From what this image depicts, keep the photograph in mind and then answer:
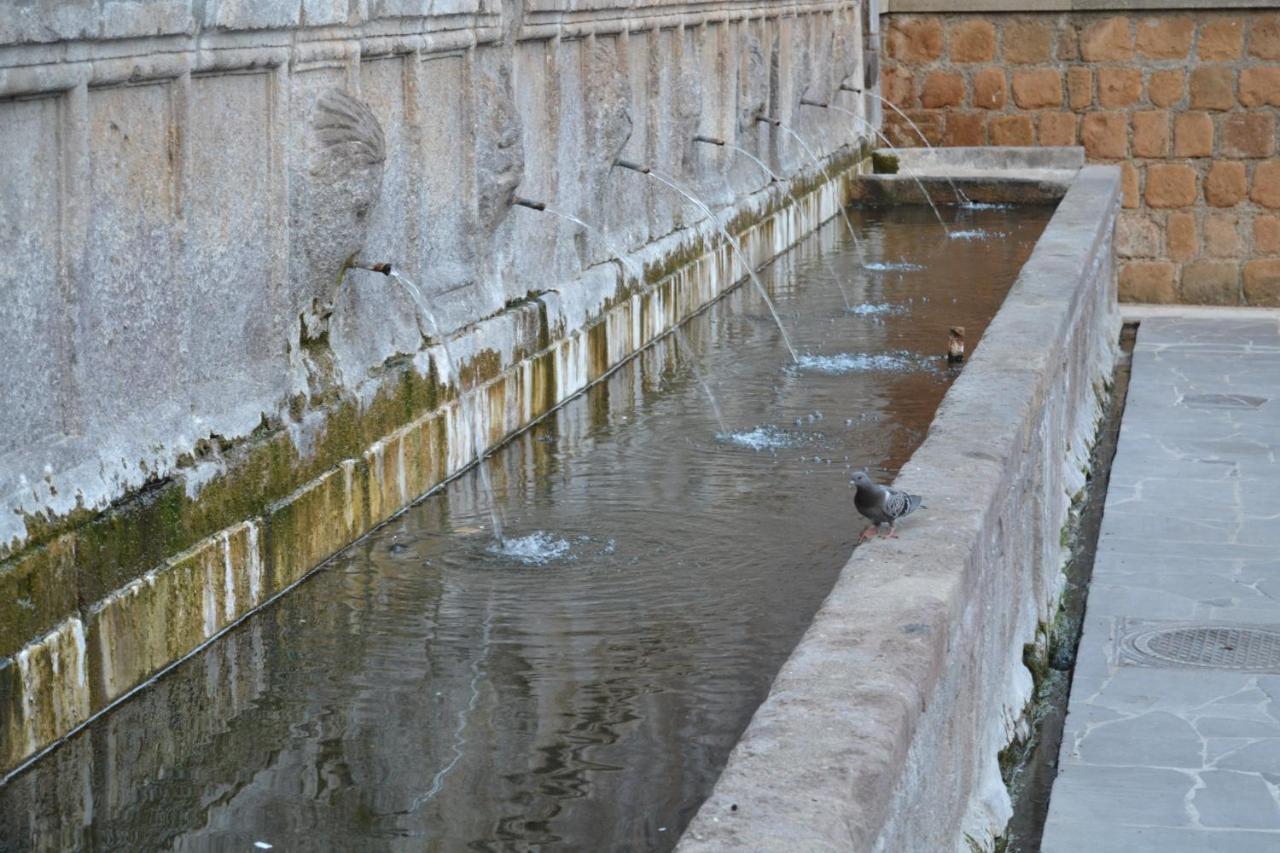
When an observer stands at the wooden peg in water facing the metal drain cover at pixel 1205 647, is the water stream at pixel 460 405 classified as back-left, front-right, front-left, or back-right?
front-right

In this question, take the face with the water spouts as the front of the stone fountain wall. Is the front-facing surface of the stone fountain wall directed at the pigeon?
yes

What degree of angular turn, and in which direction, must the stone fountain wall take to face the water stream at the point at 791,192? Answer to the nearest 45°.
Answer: approximately 135° to its left

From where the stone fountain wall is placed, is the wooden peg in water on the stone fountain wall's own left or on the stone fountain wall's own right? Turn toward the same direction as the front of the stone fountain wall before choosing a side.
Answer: on the stone fountain wall's own left

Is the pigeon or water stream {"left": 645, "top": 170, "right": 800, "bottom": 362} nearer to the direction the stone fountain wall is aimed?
the pigeon

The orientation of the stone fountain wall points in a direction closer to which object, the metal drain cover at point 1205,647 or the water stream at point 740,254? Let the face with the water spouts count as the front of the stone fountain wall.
the metal drain cover

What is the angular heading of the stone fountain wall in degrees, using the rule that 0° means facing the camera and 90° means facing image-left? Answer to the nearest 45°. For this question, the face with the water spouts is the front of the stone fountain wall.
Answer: approximately 315°

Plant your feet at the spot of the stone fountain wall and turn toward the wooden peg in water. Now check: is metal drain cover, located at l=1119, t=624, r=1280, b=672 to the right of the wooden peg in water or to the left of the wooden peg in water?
right

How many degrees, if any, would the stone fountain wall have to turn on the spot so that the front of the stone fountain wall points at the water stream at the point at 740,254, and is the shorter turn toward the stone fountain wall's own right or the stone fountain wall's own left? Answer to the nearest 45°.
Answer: approximately 135° to the stone fountain wall's own left

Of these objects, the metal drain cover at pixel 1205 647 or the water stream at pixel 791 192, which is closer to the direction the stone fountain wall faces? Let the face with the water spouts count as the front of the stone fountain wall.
the metal drain cover
